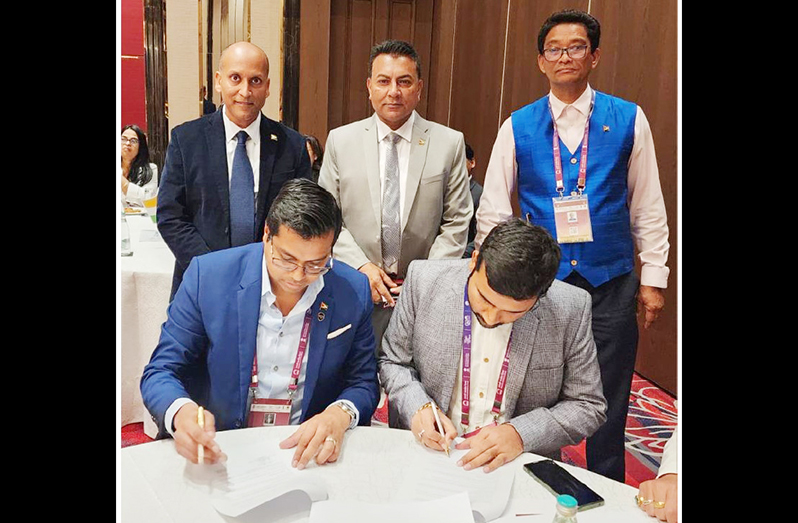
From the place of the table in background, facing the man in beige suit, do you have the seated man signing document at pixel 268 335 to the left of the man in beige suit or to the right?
right

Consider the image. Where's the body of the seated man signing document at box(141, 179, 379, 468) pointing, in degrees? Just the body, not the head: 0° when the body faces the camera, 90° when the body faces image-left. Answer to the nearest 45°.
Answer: approximately 0°

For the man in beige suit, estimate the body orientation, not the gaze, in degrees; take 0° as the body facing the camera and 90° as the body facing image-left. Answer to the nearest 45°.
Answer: approximately 0°

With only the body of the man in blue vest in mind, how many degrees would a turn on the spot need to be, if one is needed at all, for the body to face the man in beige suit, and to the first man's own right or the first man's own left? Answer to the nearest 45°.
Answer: approximately 90° to the first man's own right

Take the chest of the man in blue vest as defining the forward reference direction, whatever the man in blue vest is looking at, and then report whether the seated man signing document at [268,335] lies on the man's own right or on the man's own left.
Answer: on the man's own right

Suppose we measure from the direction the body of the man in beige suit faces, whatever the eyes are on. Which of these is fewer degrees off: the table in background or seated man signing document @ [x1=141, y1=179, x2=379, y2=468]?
the seated man signing document

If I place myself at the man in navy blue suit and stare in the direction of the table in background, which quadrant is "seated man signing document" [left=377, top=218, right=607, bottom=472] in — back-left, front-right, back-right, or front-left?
back-right
